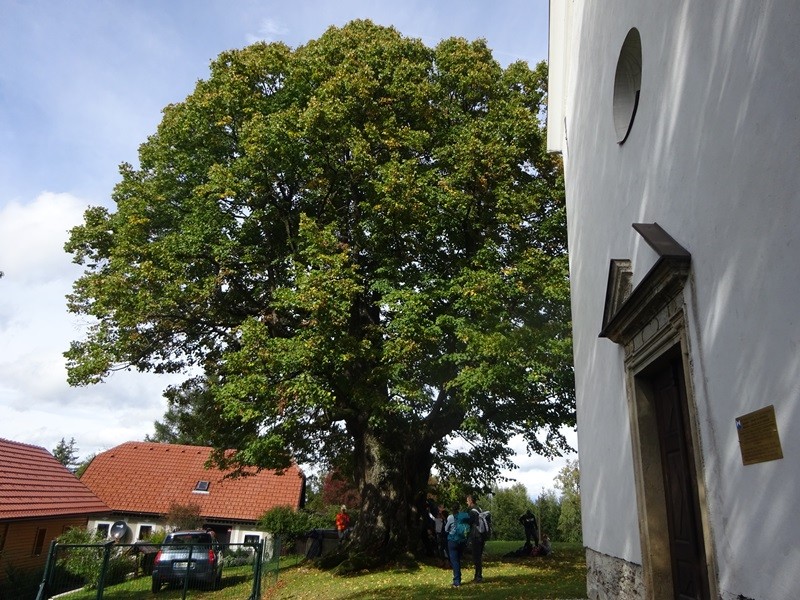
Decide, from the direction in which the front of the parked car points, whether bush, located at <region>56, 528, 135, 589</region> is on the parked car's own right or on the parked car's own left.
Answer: on the parked car's own left

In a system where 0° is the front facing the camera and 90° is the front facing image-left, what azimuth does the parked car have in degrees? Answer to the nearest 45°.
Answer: approximately 180°

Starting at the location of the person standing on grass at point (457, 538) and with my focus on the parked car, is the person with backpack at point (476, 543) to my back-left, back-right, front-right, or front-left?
back-right

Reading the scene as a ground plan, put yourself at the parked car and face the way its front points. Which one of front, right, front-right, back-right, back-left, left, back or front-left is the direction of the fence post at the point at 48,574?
back-left

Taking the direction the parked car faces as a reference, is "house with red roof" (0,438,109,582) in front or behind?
in front

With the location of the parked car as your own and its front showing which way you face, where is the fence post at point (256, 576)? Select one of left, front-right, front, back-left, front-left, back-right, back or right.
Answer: back-right

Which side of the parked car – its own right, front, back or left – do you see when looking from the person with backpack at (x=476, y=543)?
right

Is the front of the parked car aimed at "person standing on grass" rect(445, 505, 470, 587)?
no

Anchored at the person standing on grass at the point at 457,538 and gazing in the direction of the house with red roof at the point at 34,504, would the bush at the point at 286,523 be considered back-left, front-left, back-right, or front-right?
front-right

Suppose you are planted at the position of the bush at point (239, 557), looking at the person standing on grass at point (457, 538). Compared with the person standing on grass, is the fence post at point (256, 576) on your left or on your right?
right

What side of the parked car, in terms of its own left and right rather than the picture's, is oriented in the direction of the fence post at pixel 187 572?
back

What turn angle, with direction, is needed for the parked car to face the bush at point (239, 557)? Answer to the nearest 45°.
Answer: approximately 90° to its right

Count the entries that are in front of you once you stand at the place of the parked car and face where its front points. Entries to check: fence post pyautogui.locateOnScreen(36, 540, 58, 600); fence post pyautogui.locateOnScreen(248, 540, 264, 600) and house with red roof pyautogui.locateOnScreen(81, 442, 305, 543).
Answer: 1

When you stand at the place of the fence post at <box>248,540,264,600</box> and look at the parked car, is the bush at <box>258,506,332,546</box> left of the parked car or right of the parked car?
right
